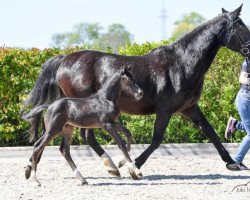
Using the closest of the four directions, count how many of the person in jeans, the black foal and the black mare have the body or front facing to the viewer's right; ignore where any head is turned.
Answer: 3

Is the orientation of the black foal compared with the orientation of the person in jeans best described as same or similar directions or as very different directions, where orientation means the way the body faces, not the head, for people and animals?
same or similar directions

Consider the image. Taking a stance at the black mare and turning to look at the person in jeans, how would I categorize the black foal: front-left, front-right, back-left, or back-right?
back-right

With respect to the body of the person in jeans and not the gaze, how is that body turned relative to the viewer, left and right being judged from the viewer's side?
facing to the right of the viewer

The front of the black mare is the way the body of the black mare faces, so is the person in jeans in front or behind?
in front

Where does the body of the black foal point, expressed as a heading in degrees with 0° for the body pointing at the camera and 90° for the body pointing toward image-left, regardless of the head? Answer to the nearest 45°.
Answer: approximately 270°

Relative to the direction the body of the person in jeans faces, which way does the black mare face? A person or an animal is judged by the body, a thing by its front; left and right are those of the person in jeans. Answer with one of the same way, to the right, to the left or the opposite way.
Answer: the same way

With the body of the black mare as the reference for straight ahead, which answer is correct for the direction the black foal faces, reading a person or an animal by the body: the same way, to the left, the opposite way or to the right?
the same way

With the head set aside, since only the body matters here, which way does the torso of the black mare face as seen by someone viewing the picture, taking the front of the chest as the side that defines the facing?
to the viewer's right

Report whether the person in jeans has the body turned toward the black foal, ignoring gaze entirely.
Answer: no
